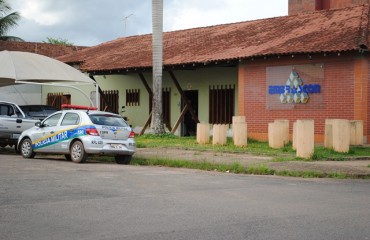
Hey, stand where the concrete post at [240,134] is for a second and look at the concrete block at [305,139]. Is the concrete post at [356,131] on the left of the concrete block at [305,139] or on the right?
left

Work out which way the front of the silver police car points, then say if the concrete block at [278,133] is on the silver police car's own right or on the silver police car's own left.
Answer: on the silver police car's own right

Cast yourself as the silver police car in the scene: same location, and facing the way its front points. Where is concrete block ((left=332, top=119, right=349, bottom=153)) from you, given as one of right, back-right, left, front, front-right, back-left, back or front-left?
back-right

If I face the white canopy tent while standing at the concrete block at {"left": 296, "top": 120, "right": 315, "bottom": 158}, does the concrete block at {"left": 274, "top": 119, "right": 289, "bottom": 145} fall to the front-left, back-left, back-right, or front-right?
front-right

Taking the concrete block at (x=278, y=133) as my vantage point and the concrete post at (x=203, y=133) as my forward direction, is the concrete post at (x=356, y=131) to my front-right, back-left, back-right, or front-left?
back-right

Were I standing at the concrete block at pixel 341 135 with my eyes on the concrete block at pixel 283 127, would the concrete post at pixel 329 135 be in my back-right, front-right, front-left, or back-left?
front-right

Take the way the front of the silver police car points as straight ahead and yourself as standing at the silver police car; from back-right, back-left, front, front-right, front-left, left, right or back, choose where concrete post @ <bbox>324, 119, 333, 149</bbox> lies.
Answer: back-right

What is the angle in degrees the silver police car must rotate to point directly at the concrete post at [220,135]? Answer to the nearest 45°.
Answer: approximately 90° to its right

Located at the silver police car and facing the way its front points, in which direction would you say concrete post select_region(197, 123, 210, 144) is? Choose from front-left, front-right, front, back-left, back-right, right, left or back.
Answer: right

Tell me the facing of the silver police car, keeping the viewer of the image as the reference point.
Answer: facing away from the viewer and to the left of the viewer

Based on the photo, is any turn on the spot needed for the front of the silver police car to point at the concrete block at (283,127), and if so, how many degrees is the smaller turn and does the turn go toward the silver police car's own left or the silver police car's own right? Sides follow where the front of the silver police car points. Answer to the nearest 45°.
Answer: approximately 135° to the silver police car's own right

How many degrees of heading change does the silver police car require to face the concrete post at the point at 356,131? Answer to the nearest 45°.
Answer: approximately 135° to its right

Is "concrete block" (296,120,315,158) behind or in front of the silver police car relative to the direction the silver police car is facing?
behind

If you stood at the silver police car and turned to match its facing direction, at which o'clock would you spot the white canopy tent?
The white canopy tent is roughly at 1 o'clock from the silver police car.

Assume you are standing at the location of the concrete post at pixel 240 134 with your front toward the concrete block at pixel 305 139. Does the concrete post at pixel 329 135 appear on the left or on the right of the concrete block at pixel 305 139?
left
